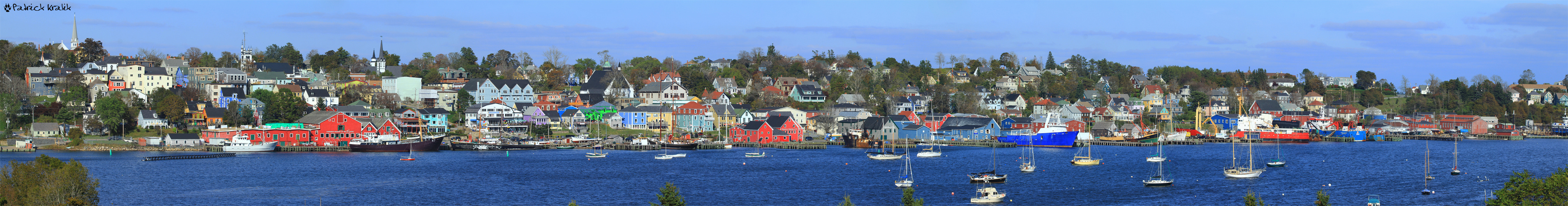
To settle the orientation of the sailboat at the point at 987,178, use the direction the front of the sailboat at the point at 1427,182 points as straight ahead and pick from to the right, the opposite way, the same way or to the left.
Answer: to the right

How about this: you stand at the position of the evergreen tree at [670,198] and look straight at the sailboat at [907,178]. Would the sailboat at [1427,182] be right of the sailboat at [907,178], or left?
right

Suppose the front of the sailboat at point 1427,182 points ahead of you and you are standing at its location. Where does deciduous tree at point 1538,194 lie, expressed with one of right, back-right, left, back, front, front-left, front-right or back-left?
back
